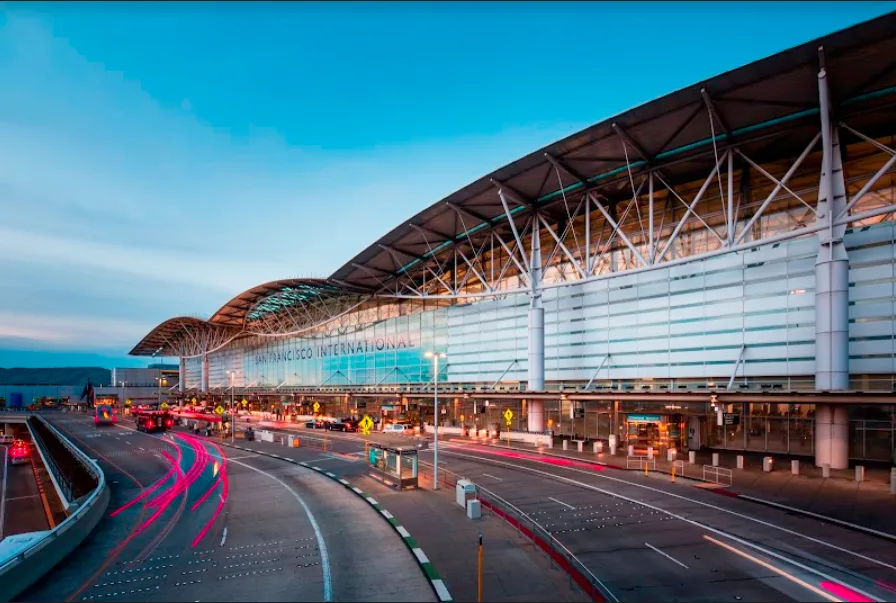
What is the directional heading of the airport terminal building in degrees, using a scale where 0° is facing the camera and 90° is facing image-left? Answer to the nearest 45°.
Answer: approximately 45°

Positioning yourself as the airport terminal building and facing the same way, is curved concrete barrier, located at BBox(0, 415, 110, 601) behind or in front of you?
in front

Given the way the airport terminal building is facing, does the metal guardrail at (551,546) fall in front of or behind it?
in front

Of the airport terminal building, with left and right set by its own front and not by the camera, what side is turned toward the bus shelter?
front
